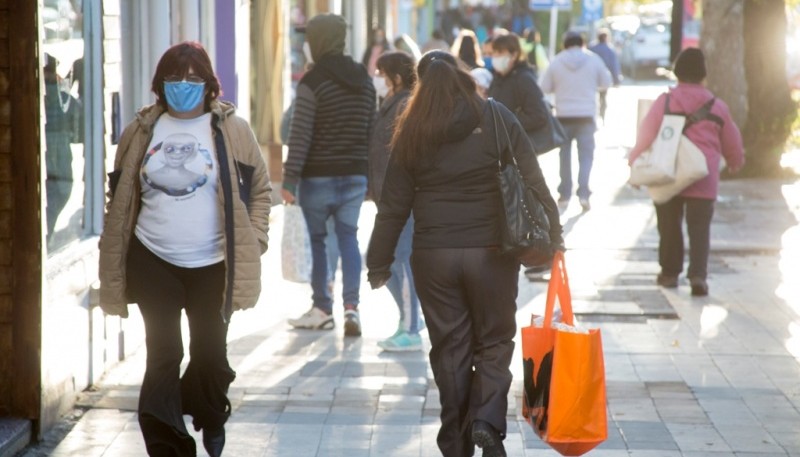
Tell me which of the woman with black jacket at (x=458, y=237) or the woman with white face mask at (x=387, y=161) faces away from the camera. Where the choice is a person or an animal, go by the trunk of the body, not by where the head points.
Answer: the woman with black jacket

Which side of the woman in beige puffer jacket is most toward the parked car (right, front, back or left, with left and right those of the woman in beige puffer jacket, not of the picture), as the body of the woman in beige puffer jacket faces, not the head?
back

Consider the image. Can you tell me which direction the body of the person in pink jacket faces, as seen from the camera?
away from the camera

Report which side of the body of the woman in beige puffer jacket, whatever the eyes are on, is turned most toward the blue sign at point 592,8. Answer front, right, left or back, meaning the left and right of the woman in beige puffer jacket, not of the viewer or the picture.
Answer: back

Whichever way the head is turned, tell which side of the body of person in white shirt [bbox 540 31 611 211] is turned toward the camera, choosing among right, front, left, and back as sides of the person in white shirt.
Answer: back

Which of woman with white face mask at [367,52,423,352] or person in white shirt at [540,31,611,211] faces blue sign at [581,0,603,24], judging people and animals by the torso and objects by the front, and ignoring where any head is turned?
the person in white shirt

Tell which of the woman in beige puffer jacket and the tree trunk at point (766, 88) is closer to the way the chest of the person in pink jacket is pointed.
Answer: the tree trunk

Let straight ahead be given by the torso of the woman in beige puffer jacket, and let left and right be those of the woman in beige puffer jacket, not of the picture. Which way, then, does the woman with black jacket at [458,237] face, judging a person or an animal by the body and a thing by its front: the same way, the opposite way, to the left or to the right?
the opposite way

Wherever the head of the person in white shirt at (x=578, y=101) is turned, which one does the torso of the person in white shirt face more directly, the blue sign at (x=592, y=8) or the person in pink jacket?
the blue sign

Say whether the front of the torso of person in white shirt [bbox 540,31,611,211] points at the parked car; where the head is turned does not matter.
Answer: yes

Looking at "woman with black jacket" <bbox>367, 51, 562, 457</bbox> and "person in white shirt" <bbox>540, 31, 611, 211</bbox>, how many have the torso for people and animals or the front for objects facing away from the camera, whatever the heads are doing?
2

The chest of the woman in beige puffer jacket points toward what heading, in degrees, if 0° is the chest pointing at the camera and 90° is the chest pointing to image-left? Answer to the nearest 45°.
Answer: approximately 0°
